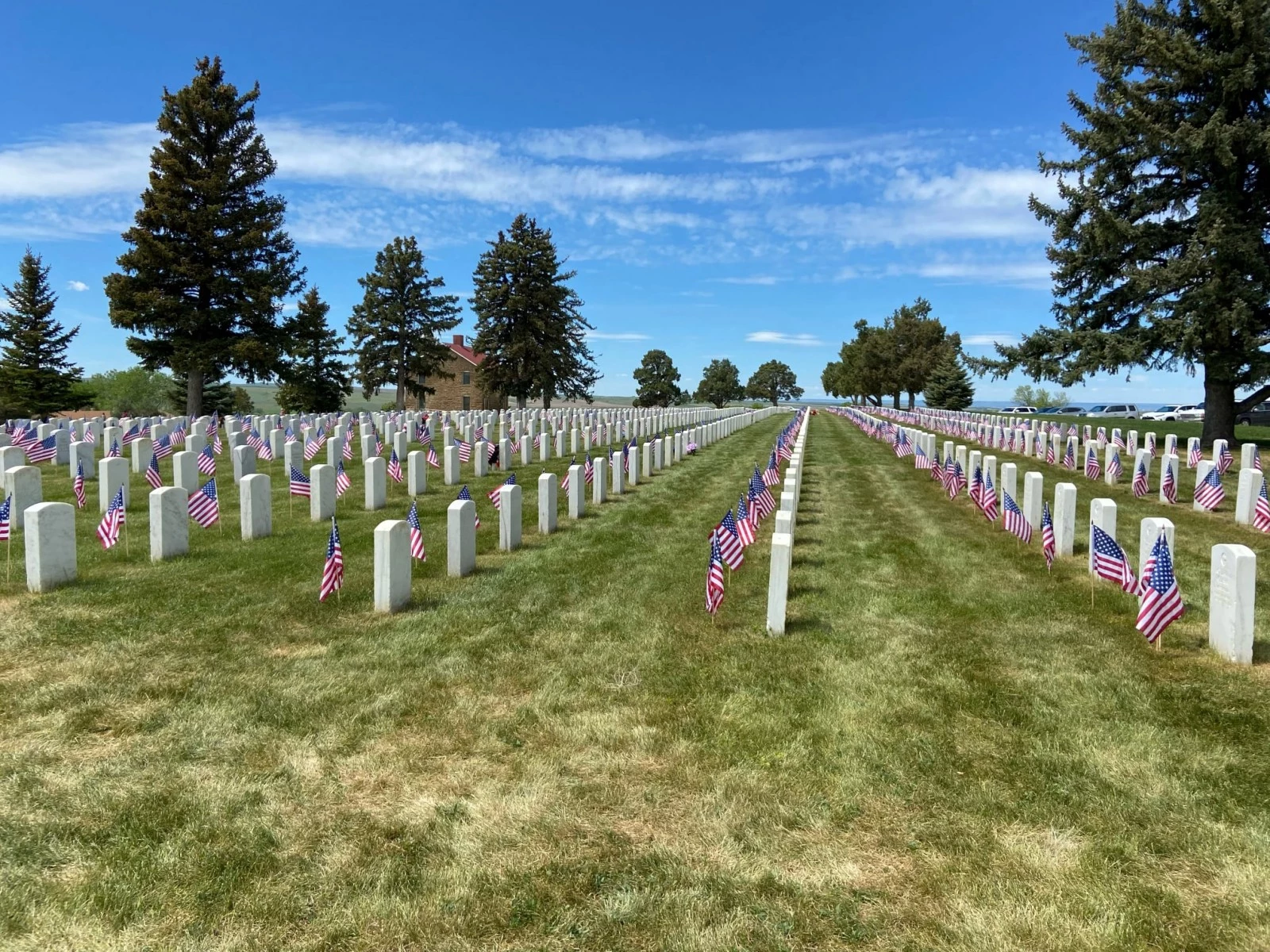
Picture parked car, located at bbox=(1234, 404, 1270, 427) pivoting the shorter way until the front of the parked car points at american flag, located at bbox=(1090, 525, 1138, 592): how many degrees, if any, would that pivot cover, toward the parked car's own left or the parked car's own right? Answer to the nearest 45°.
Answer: approximately 90° to the parked car's own left

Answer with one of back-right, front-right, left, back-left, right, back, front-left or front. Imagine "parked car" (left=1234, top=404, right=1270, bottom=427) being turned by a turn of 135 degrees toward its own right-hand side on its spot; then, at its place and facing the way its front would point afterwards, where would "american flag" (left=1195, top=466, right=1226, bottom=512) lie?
back-right

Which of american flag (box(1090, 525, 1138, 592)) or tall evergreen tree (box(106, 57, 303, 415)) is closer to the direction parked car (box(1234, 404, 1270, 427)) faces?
the tall evergreen tree

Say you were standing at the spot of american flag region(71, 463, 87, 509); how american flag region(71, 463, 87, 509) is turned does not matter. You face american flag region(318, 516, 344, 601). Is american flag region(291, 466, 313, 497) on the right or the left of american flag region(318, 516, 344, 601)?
left

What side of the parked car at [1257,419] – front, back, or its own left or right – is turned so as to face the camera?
left

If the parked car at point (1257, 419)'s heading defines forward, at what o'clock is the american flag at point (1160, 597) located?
The american flag is roughly at 9 o'clock from the parked car.
